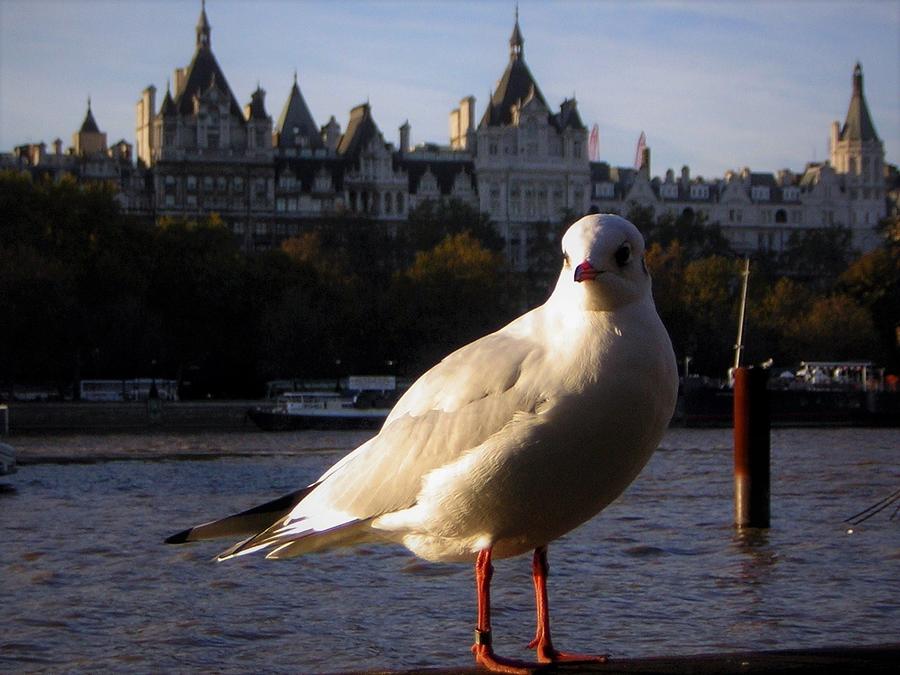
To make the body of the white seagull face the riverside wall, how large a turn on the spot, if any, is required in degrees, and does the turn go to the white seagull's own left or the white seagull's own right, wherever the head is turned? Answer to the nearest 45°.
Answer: approximately 135° to the white seagull's own left

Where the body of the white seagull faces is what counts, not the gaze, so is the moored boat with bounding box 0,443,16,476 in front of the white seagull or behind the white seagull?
behind

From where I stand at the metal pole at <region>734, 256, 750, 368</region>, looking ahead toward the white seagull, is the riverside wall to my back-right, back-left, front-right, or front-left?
back-right

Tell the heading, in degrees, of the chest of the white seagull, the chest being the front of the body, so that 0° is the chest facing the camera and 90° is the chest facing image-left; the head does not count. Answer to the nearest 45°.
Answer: approximately 315°

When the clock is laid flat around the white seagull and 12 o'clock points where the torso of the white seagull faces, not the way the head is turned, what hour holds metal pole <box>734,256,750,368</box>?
The metal pole is roughly at 8 o'clock from the white seagull.

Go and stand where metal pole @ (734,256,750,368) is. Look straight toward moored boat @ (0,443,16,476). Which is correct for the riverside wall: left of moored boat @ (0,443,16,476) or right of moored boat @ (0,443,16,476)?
right

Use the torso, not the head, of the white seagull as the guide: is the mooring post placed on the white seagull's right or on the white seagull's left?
on the white seagull's left
